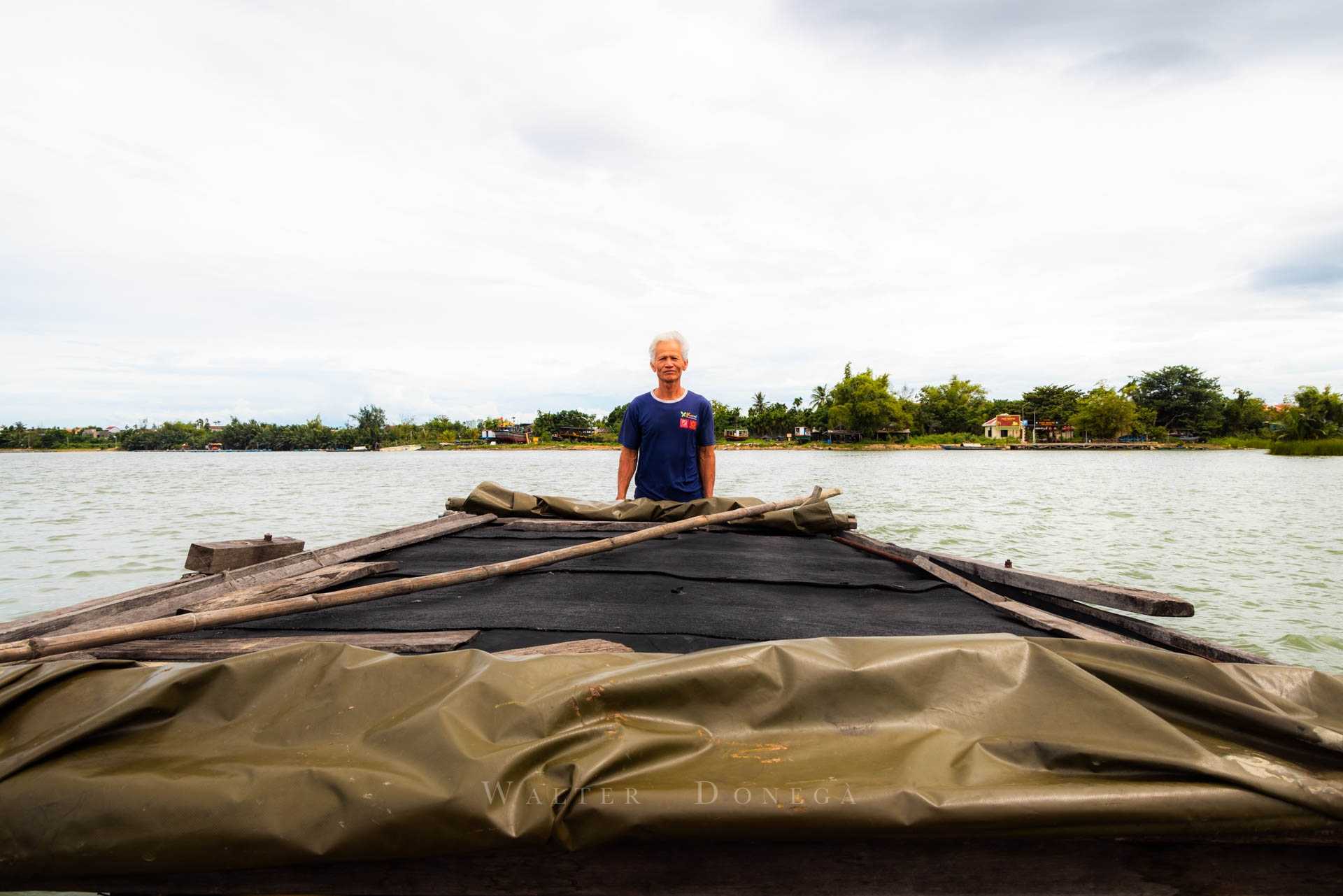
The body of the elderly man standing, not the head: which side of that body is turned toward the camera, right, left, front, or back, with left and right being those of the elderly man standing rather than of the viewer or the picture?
front
